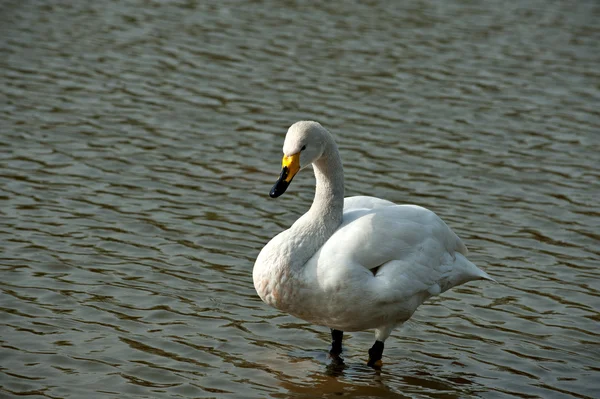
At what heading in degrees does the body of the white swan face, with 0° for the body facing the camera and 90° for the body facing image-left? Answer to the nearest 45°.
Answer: approximately 45°
